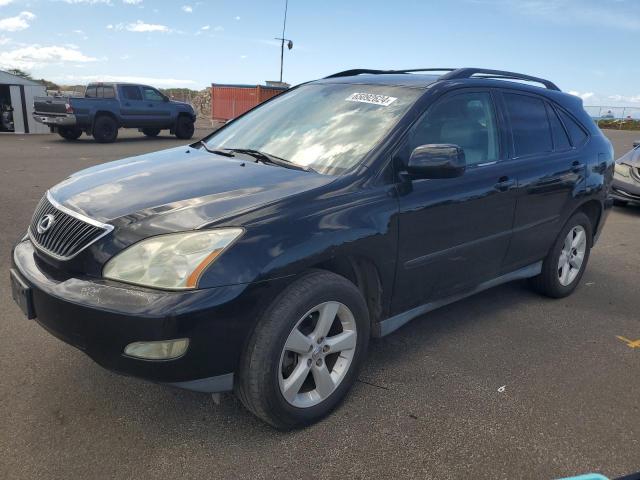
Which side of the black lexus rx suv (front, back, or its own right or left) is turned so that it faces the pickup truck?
right

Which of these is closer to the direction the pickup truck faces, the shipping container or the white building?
the shipping container

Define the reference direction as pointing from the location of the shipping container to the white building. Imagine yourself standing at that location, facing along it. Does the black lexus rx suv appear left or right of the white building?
left

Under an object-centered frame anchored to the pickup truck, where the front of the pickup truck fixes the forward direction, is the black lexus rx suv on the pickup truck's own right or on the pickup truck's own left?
on the pickup truck's own right

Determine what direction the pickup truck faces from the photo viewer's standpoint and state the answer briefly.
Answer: facing away from the viewer and to the right of the viewer

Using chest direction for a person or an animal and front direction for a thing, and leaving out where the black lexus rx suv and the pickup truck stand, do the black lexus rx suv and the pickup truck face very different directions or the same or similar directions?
very different directions

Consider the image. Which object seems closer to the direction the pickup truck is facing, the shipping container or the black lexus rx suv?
the shipping container

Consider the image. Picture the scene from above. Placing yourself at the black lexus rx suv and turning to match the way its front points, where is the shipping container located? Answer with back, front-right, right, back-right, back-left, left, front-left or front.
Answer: back-right

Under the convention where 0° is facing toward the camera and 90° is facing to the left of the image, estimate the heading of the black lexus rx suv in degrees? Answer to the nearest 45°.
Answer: approximately 45°
